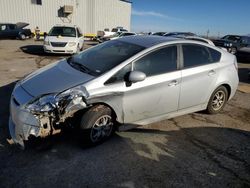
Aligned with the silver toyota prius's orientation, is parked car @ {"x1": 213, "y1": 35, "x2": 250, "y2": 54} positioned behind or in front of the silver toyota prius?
behind

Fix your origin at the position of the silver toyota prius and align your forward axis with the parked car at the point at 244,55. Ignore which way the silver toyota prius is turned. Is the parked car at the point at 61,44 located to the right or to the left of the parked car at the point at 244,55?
left

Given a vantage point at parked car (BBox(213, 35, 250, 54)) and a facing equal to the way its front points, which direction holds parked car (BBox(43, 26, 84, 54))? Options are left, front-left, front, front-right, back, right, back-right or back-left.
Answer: front

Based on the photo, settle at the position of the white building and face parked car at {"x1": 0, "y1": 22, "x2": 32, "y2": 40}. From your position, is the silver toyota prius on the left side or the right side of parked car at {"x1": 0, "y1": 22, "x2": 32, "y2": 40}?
left

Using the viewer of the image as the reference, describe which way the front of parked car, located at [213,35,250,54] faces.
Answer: facing the viewer and to the left of the viewer

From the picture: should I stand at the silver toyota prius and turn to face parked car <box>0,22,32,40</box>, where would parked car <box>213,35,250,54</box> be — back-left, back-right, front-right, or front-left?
front-right

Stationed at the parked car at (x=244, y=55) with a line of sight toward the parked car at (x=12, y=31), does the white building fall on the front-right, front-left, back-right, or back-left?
front-right

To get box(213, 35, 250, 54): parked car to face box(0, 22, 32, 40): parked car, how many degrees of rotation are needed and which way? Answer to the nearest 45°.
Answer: approximately 45° to its right

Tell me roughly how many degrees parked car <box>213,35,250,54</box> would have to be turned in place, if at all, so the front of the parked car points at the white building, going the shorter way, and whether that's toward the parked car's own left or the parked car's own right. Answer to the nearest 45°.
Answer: approximately 90° to the parked car's own right

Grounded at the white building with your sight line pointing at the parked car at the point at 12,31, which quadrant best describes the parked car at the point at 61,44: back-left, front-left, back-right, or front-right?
front-left

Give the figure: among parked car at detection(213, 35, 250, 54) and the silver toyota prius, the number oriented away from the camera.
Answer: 0

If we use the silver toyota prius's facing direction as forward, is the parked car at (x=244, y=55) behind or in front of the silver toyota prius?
behind

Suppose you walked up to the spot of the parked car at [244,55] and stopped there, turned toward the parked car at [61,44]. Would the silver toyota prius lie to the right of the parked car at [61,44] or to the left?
left
